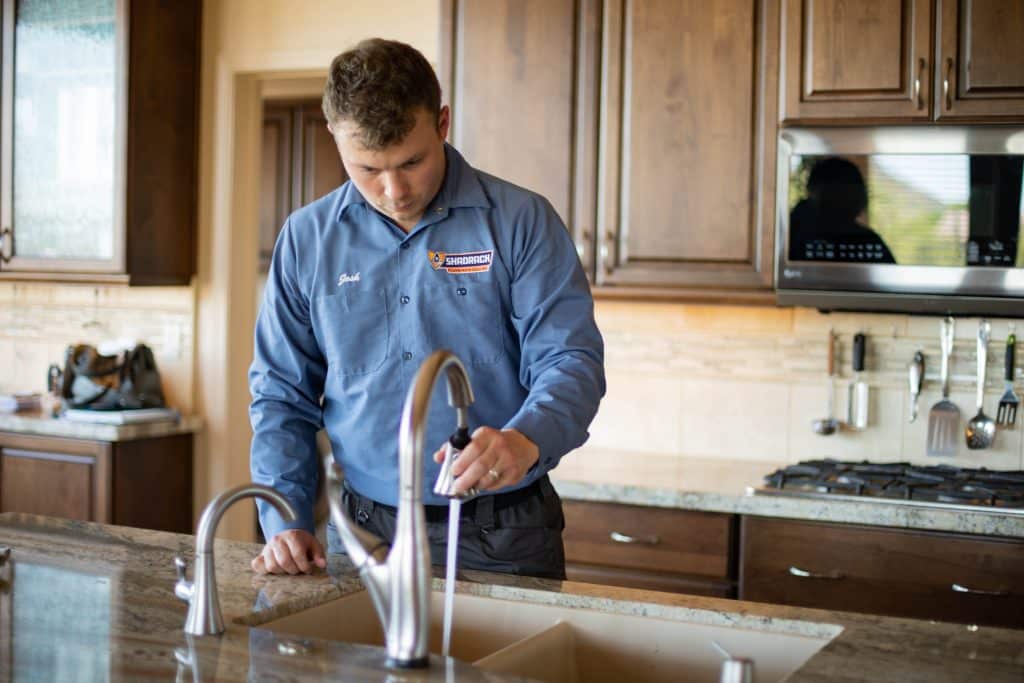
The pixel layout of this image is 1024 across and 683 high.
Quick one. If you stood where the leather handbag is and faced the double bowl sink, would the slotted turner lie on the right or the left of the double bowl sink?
left

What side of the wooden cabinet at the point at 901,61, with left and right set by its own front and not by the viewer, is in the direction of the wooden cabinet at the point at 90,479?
right

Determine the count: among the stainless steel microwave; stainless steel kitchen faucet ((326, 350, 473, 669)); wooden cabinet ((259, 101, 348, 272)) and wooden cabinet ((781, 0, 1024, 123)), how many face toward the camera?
3

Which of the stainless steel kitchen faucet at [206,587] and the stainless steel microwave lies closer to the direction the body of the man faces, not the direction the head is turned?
the stainless steel kitchen faucet

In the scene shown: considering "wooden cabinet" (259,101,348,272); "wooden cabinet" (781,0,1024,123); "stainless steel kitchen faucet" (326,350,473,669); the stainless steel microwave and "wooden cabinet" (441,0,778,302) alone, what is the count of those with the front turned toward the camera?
4

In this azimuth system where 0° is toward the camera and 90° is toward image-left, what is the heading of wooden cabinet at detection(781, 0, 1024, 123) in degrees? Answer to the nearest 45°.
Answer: approximately 0°

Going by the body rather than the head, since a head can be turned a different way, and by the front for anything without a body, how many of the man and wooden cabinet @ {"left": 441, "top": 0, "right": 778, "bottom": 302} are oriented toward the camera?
2

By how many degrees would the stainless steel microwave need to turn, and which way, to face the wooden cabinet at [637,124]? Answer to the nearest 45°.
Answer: approximately 90° to its right

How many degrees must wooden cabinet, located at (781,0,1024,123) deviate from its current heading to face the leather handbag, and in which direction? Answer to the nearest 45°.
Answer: approximately 90° to its right

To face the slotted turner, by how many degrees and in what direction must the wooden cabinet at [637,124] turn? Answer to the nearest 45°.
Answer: approximately 90° to its left
